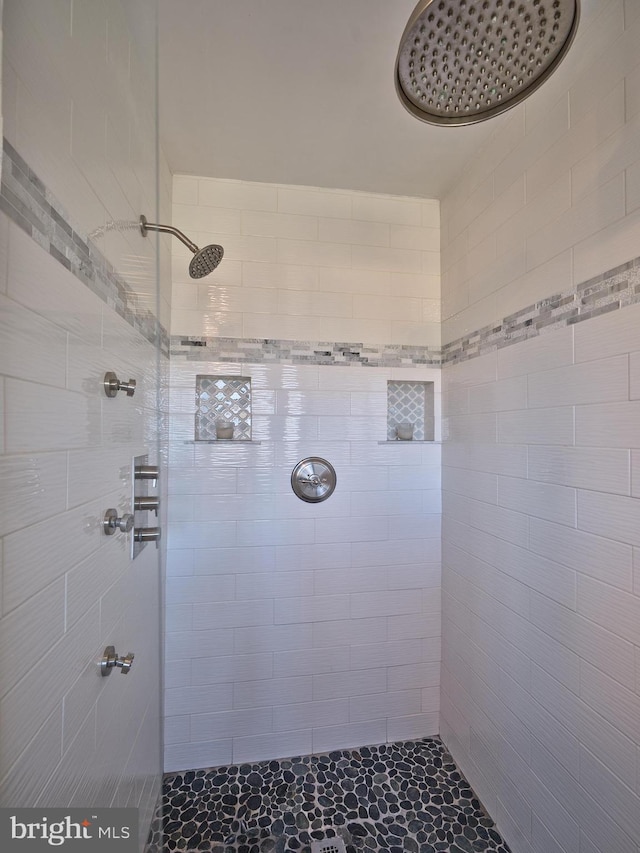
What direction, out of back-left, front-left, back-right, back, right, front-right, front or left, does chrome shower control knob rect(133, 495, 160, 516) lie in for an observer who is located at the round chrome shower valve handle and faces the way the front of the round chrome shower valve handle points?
front-right

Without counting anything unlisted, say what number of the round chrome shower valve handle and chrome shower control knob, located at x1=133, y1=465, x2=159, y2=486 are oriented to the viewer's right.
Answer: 1

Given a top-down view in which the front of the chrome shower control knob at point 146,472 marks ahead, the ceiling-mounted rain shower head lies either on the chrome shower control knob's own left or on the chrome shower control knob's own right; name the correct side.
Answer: on the chrome shower control knob's own right

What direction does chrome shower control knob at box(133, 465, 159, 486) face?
to the viewer's right

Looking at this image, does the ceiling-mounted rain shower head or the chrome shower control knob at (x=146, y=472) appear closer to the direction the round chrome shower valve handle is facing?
the ceiling-mounted rain shower head

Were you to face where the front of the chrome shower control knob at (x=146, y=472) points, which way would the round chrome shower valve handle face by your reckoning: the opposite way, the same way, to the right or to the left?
to the right

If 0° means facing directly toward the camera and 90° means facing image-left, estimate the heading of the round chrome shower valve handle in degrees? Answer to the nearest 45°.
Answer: approximately 0°

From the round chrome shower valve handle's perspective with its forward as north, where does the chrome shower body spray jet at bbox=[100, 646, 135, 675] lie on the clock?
The chrome shower body spray jet is roughly at 1 o'clock from the round chrome shower valve handle.

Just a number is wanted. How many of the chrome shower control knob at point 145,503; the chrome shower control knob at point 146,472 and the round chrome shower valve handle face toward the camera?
1

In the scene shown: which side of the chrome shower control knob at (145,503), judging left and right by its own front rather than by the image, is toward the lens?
right

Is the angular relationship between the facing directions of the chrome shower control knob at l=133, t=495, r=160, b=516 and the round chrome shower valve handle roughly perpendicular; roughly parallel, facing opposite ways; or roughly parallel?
roughly perpendicular
